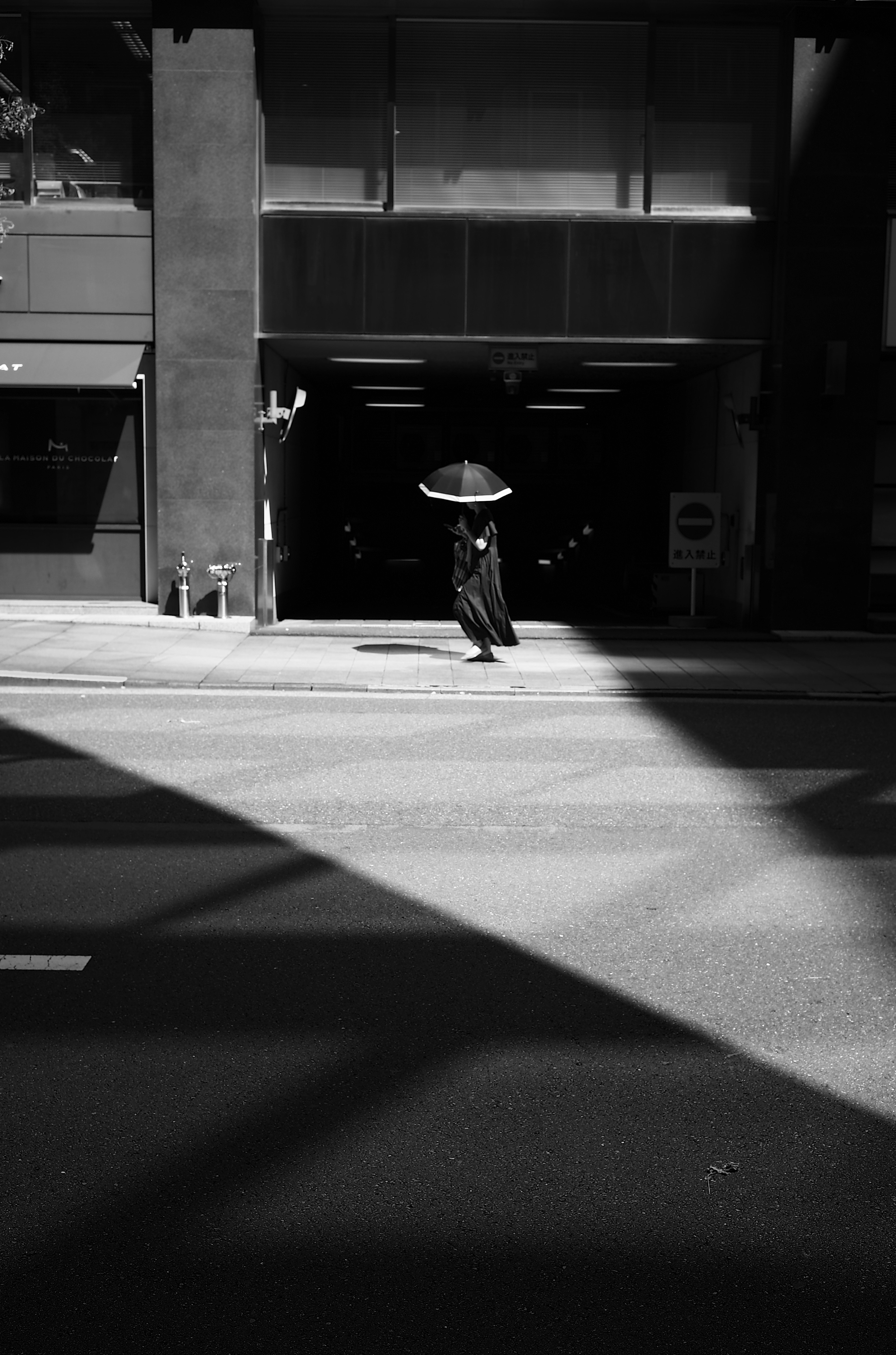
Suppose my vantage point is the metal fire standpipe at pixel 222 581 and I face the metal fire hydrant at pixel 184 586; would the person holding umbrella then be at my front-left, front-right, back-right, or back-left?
back-left

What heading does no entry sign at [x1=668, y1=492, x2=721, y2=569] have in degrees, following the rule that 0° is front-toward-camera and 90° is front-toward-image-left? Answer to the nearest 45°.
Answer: approximately 0°

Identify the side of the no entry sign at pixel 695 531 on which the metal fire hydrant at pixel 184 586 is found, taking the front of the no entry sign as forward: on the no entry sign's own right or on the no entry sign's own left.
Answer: on the no entry sign's own right

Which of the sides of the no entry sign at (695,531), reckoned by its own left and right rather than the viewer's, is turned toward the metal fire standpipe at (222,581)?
right

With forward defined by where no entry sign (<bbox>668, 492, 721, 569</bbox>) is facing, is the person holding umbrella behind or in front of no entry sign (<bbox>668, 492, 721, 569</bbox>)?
in front

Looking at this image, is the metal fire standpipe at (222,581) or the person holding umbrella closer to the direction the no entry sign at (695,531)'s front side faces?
the person holding umbrella
